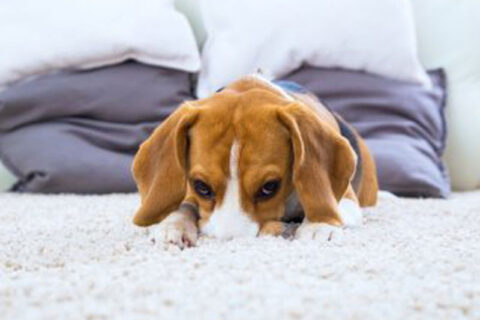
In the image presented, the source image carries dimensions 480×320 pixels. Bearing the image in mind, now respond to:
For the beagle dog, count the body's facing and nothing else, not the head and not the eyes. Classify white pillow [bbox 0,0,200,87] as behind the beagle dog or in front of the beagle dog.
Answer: behind

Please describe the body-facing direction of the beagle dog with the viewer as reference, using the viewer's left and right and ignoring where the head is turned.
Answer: facing the viewer

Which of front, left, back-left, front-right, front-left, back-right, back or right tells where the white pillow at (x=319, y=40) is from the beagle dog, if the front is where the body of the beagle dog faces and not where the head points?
back

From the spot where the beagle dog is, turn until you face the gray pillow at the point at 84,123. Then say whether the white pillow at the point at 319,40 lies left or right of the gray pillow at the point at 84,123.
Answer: right

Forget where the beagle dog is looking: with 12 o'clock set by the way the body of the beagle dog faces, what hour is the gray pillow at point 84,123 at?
The gray pillow is roughly at 5 o'clock from the beagle dog.

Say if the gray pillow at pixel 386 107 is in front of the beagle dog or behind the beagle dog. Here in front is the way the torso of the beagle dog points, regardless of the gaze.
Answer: behind

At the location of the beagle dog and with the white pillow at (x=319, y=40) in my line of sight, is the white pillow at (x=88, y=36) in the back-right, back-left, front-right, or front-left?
front-left

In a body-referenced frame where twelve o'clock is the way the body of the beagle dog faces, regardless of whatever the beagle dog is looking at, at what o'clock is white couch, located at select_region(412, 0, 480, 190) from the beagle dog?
The white couch is roughly at 7 o'clock from the beagle dog.
